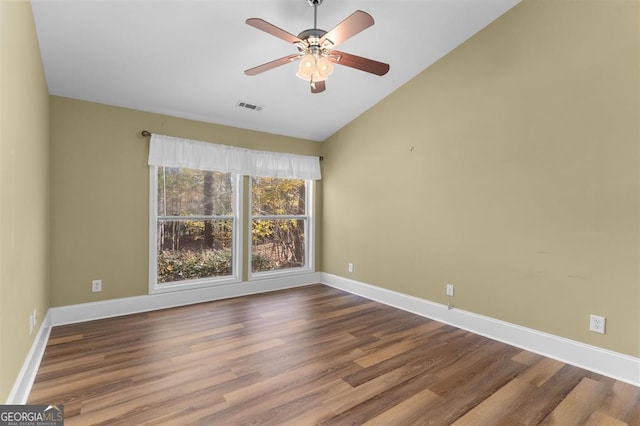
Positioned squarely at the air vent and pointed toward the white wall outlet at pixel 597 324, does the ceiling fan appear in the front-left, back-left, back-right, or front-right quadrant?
front-right

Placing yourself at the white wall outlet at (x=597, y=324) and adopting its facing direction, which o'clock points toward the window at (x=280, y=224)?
The window is roughly at 3 o'clock from the white wall outlet.

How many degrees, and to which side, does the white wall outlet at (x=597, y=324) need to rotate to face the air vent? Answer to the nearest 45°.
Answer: approximately 90° to its right

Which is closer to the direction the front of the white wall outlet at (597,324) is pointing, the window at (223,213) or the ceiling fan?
the ceiling fan

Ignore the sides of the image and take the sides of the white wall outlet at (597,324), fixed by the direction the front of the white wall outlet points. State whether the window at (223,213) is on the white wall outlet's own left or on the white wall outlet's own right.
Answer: on the white wall outlet's own right

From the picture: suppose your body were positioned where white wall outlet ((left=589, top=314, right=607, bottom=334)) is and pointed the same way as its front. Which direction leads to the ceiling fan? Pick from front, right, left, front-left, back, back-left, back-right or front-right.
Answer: front-right

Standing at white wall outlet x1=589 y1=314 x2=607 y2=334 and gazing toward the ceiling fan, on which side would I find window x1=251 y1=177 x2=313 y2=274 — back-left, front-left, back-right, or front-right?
front-right
